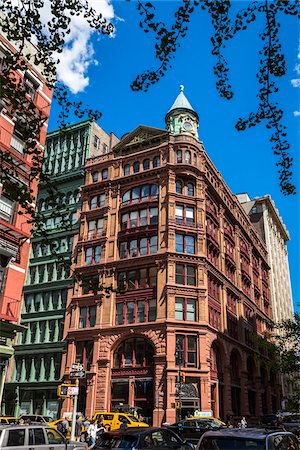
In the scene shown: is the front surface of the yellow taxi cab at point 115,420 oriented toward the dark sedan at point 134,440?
no

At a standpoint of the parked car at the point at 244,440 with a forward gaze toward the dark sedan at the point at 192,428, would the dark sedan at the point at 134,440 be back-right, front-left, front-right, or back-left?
front-left

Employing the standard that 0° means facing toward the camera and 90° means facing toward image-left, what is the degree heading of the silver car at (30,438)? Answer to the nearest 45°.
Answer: approximately 270°

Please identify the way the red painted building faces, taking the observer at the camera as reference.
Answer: facing the viewer and to the right of the viewer

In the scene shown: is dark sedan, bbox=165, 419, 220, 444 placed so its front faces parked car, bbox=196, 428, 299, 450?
no

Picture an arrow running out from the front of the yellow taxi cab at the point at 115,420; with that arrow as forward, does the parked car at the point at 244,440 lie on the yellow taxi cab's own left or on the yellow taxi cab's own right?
on the yellow taxi cab's own right
